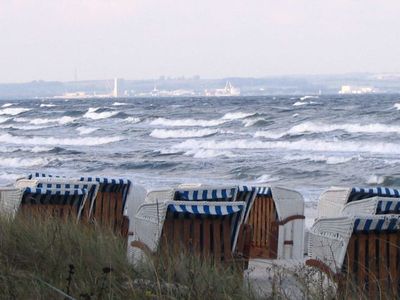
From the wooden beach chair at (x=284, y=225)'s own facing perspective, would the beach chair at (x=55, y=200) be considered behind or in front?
in front
